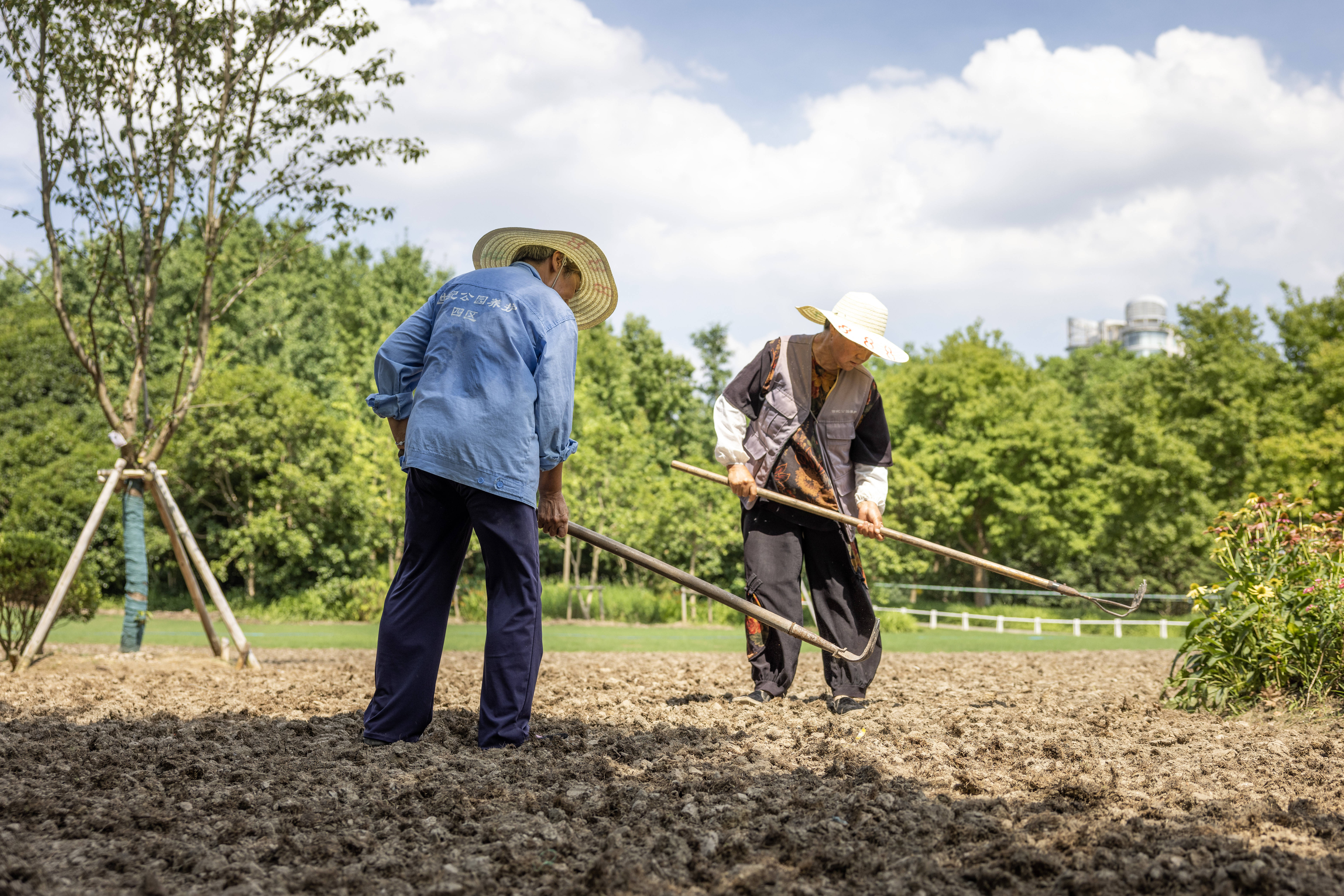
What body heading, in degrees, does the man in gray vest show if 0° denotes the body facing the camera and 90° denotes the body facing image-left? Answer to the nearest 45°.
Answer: approximately 0°

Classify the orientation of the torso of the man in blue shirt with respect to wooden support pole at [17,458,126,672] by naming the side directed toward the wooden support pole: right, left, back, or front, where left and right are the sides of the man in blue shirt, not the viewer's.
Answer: left

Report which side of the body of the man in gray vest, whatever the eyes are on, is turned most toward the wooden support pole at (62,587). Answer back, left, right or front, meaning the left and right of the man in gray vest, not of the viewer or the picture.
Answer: right

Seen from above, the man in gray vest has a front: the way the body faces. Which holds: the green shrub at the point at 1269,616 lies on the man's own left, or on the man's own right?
on the man's own left

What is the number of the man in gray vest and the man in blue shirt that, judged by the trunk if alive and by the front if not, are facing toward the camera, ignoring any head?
1

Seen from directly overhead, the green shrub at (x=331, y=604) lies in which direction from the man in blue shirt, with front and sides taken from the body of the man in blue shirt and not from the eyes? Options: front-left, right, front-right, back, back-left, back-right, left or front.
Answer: front-left

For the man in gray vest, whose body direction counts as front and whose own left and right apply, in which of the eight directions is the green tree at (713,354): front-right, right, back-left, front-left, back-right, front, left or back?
back

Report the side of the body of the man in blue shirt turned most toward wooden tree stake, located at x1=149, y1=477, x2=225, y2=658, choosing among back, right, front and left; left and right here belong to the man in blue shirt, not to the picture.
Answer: left

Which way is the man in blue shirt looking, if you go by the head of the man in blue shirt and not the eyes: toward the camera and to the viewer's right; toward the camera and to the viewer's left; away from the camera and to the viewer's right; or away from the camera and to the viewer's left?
away from the camera and to the viewer's right

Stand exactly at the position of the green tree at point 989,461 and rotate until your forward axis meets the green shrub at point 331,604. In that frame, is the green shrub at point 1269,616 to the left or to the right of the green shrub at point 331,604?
left

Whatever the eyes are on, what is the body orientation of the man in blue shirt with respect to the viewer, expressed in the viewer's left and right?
facing away from the viewer and to the right of the viewer
